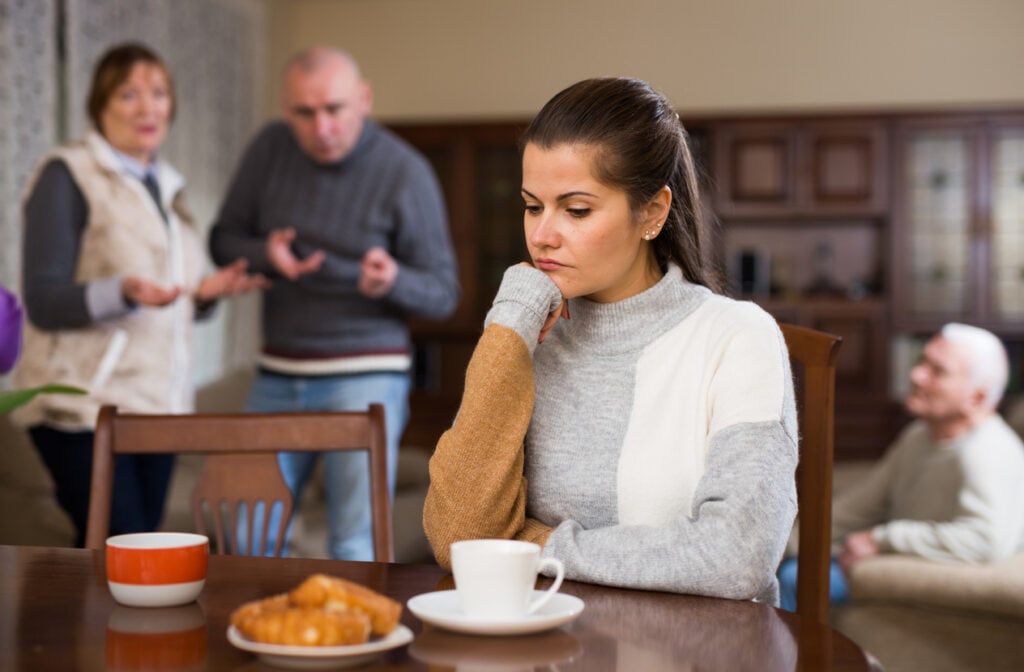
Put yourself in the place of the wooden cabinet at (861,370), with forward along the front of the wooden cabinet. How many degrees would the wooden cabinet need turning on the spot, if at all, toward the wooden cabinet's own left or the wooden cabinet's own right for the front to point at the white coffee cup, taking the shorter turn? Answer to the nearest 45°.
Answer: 0° — it already faces it

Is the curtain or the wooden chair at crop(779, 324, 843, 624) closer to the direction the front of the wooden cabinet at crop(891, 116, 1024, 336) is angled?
the wooden chair

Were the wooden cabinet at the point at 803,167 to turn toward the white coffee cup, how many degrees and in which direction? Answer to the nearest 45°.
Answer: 0° — it already faces it

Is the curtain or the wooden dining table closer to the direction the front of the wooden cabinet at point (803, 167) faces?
the wooden dining table
